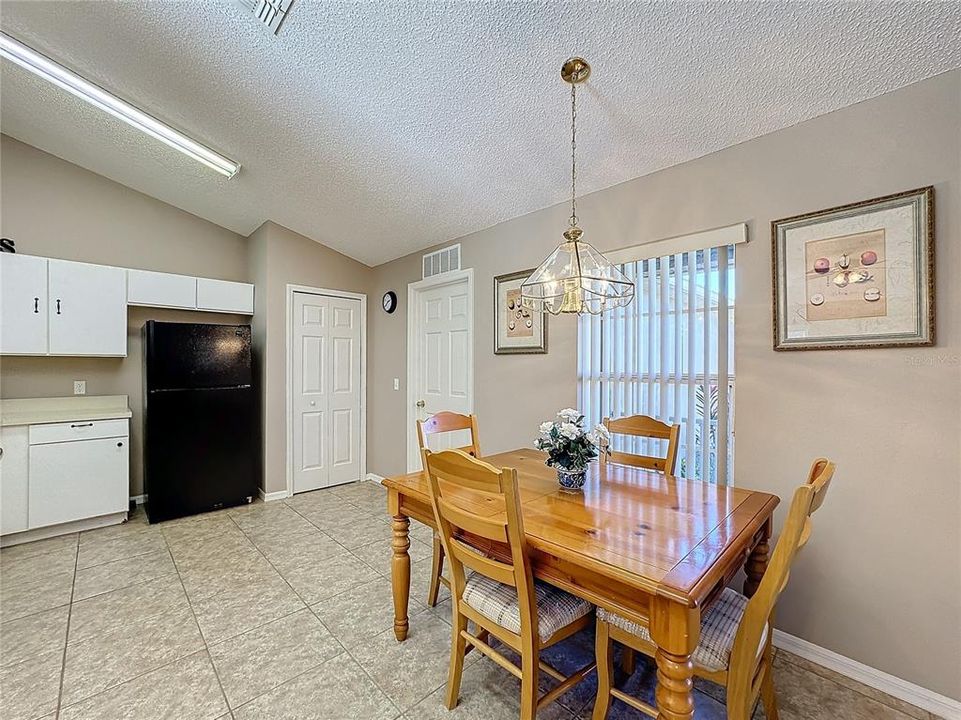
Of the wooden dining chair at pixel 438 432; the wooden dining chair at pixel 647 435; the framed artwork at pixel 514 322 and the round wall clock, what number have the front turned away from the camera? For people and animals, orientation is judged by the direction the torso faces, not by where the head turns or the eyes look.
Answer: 0

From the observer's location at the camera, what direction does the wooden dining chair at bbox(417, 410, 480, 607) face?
facing the viewer and to the right of the viewer

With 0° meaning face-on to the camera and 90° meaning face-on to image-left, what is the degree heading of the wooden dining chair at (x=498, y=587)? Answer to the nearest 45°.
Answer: approximately 225°

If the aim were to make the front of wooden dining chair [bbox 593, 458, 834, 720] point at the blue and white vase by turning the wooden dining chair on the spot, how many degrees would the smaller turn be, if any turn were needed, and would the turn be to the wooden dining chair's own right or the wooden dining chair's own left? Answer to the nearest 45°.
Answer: approximately 45° to the wooden dining chair's own left

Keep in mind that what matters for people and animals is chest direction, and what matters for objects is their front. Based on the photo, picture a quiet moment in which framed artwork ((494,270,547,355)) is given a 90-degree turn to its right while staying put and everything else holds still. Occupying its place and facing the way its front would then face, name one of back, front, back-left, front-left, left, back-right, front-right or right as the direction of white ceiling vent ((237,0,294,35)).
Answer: left

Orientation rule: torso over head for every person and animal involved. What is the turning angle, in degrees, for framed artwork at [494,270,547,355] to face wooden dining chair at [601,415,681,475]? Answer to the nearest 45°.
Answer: approximately 90° to its left

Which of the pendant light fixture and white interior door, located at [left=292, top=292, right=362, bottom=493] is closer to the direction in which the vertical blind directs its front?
the pendant light fixture

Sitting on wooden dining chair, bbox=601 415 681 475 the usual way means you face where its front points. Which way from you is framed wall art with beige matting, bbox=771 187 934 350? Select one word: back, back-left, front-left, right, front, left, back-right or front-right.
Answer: back-left

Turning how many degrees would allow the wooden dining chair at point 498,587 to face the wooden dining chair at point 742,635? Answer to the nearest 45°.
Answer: approximately 45° to its right
